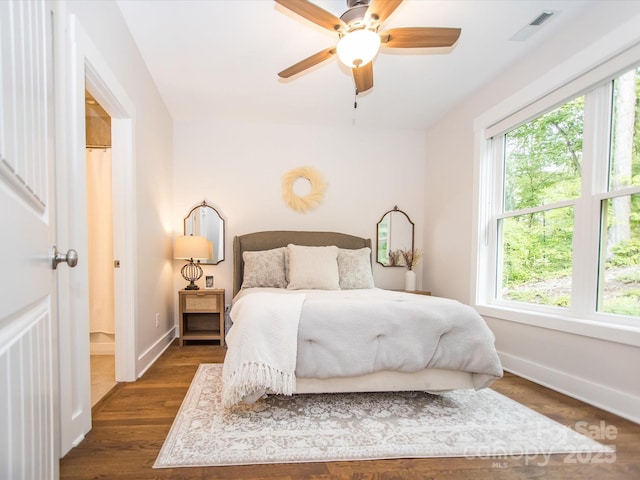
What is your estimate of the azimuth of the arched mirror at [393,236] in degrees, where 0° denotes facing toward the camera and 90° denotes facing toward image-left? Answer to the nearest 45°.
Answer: approximately 0°

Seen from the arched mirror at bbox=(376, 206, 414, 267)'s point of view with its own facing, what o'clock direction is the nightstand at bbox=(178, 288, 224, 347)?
The nightstand is roughly at 2 o'clock from the arched mirror.

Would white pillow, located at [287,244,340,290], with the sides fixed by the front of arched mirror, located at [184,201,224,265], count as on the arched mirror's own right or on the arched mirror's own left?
on the arched mirror's own left

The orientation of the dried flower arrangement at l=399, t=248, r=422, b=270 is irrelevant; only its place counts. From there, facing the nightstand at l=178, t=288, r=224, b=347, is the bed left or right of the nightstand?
left

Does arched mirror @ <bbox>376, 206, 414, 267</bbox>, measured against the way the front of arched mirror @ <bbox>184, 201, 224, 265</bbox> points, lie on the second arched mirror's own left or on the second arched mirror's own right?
on the second arched mirror's own left

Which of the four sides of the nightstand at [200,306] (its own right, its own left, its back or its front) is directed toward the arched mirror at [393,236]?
left

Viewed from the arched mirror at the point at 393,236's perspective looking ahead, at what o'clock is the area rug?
The area rug is roughly at 12 o'clock from the arched mirror.

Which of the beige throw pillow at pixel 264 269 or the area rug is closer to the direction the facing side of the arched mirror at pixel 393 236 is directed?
the area rug
